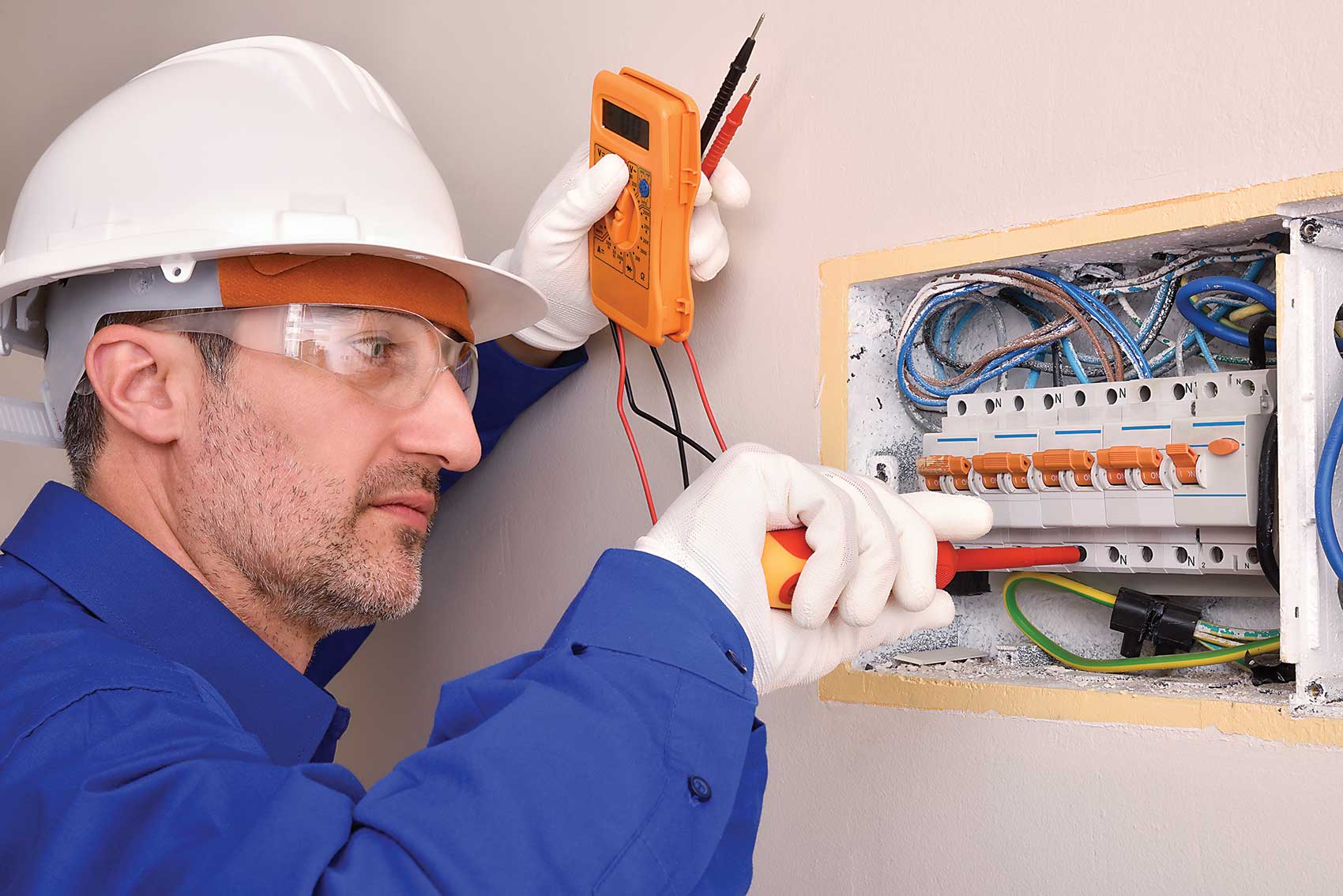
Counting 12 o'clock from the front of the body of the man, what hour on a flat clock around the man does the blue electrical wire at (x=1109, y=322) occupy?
The blue electrical wire is roughly at 12 o'clock from the man.

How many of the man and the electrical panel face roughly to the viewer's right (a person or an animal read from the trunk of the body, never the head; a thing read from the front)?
1

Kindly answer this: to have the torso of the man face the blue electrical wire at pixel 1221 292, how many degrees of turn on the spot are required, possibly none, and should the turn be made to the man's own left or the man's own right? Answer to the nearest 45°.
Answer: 0° — they already face it

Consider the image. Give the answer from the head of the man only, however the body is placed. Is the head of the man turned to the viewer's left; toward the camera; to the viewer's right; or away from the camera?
to the viewer's right

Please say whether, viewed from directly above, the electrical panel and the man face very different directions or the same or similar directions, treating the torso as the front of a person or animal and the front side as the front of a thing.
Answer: very different directions

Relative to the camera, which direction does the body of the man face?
to the viewer's right

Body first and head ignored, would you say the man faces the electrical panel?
yes
